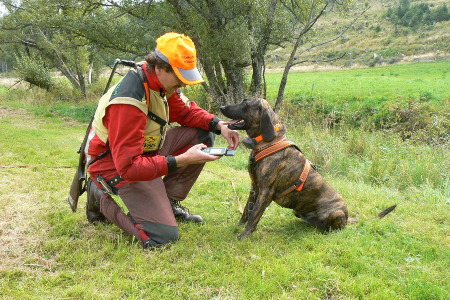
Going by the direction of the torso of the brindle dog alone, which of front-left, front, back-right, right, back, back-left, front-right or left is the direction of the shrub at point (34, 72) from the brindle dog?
front-right

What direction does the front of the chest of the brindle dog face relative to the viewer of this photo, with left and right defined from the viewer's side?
facing to the left of the viewer
